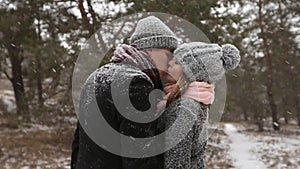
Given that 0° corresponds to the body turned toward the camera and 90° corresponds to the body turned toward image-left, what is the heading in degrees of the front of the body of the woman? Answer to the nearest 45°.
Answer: approximately 90°

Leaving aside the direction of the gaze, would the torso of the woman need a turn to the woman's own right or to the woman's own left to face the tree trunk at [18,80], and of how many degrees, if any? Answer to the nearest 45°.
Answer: approximately 45° to the woman's own right

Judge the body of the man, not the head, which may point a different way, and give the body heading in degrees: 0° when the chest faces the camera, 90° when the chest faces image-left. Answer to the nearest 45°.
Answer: approximately 270°

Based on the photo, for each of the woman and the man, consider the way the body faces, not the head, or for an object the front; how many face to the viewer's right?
1

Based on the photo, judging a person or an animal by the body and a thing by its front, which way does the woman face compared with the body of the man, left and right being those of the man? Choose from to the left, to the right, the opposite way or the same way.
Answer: the opposite way

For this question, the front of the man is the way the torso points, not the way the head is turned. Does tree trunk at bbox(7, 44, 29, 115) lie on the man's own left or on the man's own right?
on the man's own left
